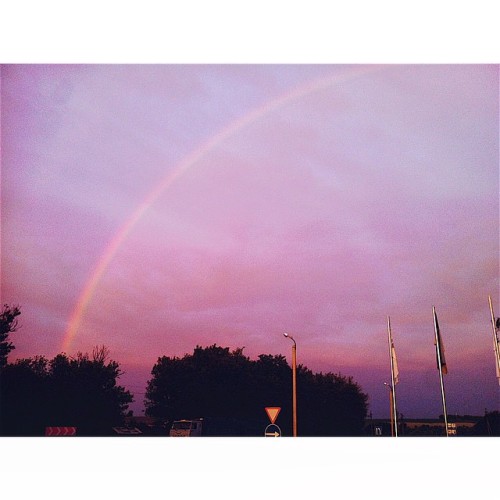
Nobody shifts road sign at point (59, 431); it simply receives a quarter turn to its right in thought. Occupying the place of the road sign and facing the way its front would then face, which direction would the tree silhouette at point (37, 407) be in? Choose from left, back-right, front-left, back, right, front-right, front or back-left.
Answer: right

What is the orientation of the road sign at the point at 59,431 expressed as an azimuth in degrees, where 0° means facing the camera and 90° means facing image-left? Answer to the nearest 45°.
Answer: approximately 0°

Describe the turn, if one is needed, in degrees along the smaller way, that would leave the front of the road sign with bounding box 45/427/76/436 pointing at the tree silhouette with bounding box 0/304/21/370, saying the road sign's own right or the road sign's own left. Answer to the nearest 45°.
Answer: approximately 180°

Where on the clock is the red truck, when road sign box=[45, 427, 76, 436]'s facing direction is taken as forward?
The red truck is roughly at 8 o'clock from the road sign.
